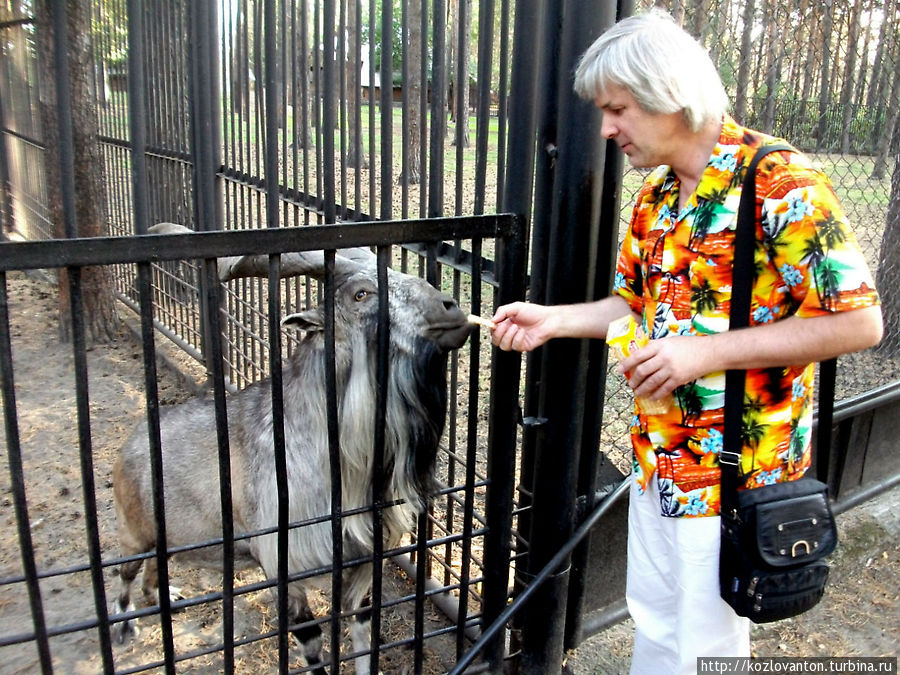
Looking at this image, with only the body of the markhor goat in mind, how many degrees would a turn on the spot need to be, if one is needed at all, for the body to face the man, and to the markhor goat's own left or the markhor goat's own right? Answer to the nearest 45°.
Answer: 0° — it already faces them

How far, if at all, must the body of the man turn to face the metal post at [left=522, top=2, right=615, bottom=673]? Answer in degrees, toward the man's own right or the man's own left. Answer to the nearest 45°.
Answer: approximately 90° to the man's own right

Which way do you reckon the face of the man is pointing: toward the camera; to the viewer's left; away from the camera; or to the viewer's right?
to the viewer's left

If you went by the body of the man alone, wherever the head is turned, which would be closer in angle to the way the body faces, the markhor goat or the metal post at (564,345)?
the markhor goat

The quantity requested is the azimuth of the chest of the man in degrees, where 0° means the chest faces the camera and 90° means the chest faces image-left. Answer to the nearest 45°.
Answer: approximately 45°

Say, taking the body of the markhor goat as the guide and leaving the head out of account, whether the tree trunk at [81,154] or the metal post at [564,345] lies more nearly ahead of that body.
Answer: the metal post

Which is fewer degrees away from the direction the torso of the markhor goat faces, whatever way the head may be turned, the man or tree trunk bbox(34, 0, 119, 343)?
the man

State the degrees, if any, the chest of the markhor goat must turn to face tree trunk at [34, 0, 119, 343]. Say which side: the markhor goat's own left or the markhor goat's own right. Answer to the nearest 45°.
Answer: approximately 135° to the markhor goat's own left

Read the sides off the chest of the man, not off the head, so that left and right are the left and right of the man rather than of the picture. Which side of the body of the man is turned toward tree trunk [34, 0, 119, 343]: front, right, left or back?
right
